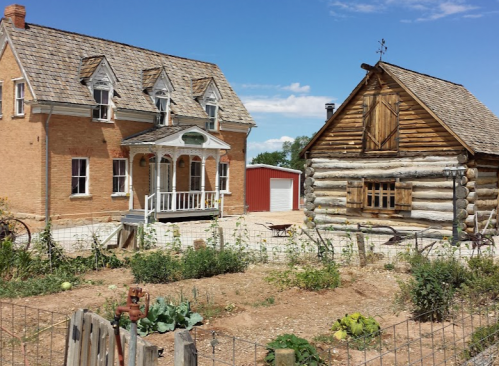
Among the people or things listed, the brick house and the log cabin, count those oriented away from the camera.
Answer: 0

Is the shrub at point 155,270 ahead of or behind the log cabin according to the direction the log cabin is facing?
ahead

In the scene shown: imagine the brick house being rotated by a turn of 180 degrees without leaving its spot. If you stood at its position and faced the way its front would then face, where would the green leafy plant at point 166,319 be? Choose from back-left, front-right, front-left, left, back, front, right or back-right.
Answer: back-left

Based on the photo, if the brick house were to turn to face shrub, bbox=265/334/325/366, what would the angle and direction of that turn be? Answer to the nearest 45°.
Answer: approximately 45° to its right

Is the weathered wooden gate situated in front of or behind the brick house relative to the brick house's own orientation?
in front

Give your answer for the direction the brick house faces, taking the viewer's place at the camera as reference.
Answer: facing the viewer and to the right of the viewer

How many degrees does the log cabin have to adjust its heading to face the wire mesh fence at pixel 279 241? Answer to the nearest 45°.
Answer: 0° — it already faces it

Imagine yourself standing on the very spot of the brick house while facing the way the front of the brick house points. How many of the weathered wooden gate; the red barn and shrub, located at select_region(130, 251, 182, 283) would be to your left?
1

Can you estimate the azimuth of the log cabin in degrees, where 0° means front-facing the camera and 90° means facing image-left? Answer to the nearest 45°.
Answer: approximately 45°
